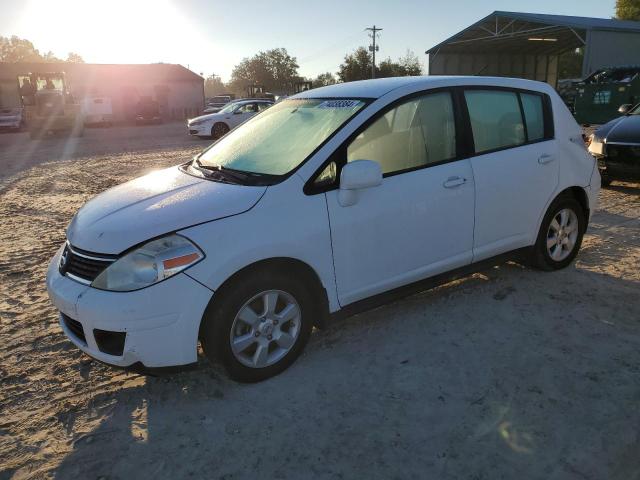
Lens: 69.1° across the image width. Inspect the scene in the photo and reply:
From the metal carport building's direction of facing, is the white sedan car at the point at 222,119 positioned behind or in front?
in front

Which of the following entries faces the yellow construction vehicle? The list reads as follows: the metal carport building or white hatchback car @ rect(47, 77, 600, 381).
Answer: the metal carport building

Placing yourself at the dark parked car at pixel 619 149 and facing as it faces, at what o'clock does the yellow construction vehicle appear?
The yellow construction vehicle is roughly at 2 o'clock from the dark parked car.

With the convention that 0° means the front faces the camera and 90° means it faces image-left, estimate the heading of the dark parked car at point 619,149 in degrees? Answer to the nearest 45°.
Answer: approximately 45°

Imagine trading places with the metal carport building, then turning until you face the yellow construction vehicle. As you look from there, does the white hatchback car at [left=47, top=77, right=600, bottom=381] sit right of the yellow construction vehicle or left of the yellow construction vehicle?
left

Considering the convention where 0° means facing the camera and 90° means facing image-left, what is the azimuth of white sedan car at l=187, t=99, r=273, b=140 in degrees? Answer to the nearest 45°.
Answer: approximately 45°

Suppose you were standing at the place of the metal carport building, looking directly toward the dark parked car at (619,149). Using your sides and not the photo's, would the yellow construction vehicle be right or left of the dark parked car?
right

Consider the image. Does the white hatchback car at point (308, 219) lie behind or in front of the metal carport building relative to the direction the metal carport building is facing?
in front

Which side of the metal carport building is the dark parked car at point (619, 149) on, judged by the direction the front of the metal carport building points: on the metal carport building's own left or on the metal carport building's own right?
on the metal carport building's own left

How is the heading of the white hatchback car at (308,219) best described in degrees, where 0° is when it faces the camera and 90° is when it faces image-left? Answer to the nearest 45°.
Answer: approximately 45°

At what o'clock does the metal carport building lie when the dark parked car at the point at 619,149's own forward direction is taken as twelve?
The metal carport building is roughly at 4 o'clock from the dark parked car.

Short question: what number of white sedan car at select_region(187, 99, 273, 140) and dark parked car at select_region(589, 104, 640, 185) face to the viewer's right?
0

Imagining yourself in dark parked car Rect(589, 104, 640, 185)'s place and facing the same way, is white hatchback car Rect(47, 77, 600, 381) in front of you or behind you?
in front

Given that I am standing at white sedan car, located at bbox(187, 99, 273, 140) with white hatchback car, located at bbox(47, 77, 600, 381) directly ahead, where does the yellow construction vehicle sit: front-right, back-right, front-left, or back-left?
back-right

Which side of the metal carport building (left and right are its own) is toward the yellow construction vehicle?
front
